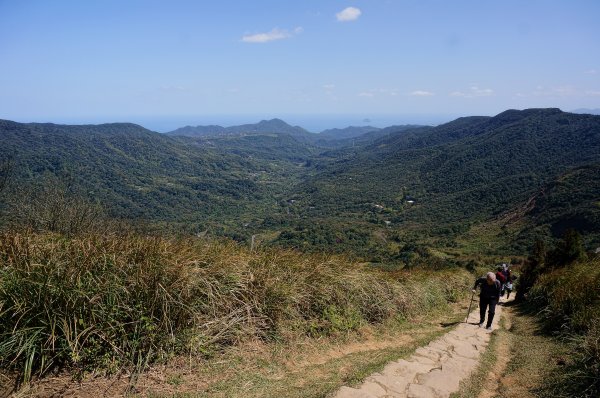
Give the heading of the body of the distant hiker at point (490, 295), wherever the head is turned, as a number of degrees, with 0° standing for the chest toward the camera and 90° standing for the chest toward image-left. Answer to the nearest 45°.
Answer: approximately 0°
